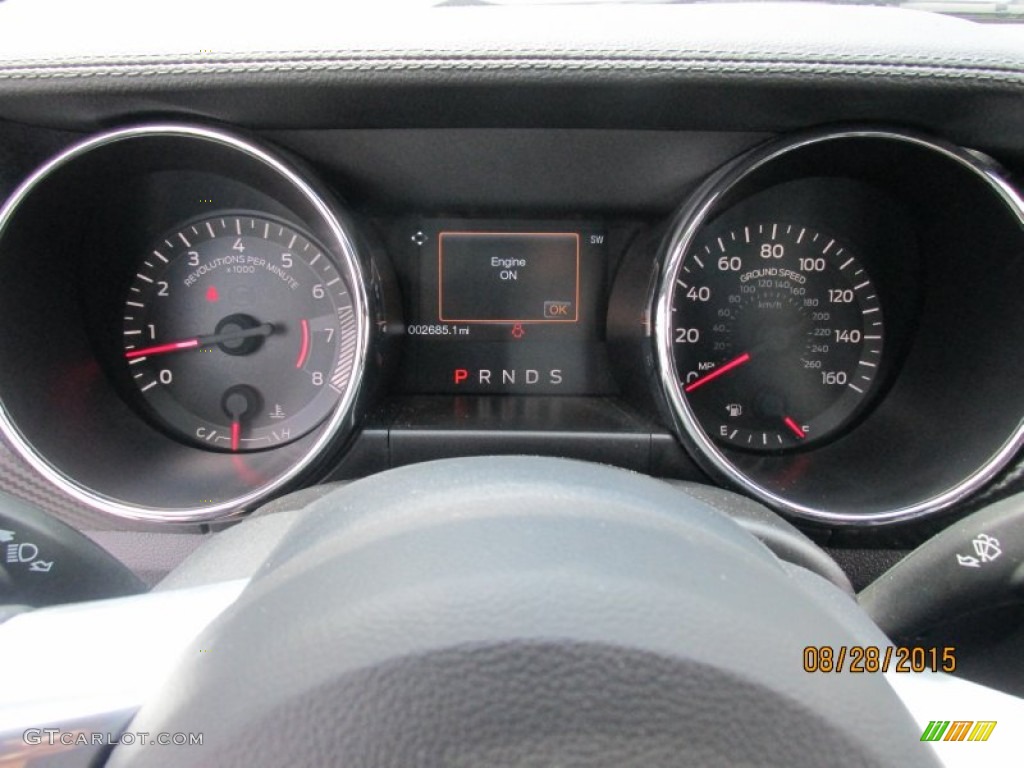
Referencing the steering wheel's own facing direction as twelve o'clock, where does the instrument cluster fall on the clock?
The instrument cluster is roughly at 6 o'clock from the steering wheel.

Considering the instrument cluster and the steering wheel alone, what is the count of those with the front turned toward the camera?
2

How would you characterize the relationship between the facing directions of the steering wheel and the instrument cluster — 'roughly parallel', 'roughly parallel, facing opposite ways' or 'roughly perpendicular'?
roughly parallel

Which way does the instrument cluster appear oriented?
toward the camera

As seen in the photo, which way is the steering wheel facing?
toward the camera

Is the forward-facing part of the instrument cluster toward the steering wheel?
yes
